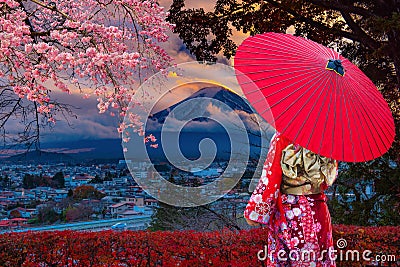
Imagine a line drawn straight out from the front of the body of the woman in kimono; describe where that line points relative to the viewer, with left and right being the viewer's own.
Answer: facing away from the viewer and to the left of the viewer
